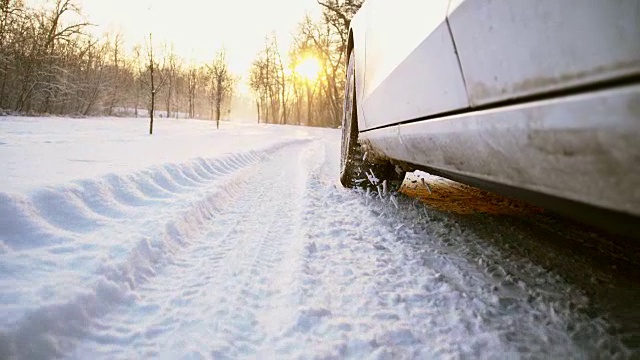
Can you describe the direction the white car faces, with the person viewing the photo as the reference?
facing away from the viewer and to the left of the viewer

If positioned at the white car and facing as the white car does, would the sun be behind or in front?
in front
